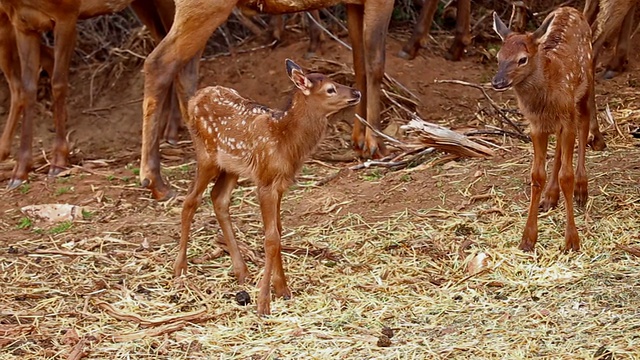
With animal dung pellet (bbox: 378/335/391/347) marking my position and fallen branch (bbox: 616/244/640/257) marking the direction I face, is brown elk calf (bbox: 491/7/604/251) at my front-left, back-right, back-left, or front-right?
front-left

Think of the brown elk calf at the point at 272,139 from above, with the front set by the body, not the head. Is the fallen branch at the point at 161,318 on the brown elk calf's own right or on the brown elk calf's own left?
on the brown elk calf's own right

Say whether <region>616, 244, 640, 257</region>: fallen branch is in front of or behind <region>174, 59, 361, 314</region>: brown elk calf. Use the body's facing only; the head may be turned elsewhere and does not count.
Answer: in front

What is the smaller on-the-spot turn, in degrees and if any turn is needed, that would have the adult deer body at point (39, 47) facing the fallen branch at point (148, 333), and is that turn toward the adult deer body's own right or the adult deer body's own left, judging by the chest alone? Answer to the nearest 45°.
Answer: approximately 45° to the adult deer body's own left

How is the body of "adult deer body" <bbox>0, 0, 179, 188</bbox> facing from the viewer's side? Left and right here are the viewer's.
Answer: facing the viewer and to the left of the viewer

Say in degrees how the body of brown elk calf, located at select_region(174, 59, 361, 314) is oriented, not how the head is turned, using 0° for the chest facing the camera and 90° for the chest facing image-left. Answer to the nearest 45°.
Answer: approximately 315°

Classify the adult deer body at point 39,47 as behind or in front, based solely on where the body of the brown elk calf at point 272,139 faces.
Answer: behind

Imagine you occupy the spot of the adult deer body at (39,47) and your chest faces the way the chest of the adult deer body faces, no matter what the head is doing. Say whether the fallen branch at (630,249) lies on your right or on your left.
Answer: on your left

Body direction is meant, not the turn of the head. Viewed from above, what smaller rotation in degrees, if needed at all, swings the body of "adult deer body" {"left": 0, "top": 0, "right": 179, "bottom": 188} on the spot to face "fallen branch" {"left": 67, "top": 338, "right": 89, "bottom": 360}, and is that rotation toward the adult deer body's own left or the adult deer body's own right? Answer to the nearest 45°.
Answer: approximately 45° to the adult deer body's own left

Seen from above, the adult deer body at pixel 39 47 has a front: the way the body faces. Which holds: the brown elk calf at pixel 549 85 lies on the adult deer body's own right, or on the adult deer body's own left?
on the adult deer body's own left

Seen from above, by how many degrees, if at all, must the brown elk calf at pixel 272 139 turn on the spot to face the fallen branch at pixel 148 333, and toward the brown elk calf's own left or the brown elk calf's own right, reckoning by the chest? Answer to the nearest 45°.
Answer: approximately 90° to the brown elk calf's own right

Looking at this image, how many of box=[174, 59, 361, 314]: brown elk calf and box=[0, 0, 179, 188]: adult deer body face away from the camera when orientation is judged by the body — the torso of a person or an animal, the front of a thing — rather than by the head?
0
